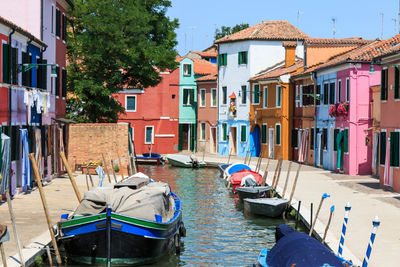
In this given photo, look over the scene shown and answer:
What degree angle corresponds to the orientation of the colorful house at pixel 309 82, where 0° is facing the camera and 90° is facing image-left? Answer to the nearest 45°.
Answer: approximately 45°

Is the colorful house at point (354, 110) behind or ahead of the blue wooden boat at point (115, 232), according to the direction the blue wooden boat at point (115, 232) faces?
behind

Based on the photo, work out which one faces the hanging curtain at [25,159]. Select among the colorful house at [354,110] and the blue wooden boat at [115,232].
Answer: the colorful house

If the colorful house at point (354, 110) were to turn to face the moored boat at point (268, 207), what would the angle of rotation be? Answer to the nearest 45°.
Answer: approximately 45° to its left

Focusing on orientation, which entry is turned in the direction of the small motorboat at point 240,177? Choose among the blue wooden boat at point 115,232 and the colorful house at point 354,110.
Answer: the colorful house

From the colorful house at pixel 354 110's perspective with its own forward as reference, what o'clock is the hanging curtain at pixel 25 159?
The hanging curtain is roughly at 12 o'clock from the colorful house.
